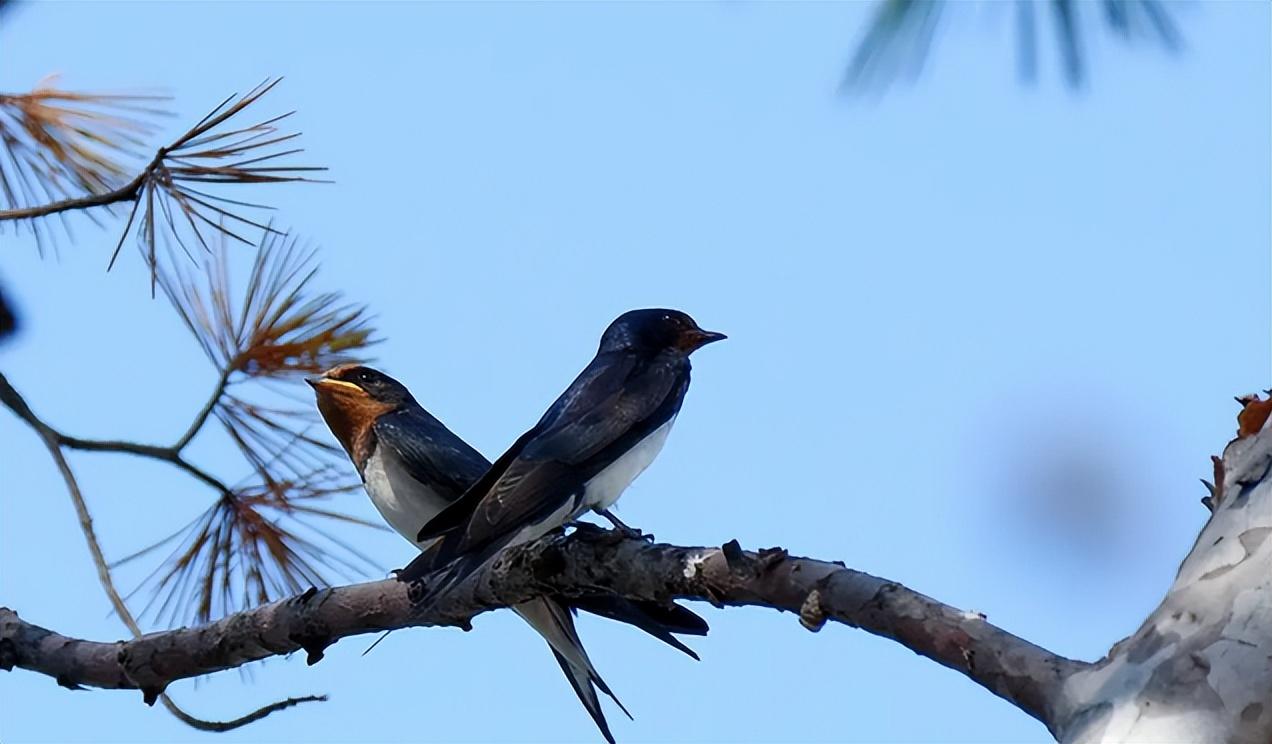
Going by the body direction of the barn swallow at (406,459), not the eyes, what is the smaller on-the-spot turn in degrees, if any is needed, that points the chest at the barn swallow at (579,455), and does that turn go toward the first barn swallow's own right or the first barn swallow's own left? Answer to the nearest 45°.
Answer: approximately 135° to the first barn swallow's own left

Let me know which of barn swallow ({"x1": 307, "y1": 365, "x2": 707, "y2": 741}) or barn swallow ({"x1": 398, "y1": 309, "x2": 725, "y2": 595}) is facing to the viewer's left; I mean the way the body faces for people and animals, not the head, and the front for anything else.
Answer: barn swallow ({"x1": 307, "y1": 365, "x2": 707, "y2": 741})

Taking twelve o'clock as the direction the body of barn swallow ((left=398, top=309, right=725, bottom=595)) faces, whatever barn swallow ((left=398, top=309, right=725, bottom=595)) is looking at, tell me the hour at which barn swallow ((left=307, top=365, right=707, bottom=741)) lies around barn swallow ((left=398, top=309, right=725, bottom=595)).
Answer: barn swallow ((left=307, top=365, right=707, bottom=741)) is roughly at 8 o'clock from barn swallow ((left=398, top=309, right=725, bottom=595)).

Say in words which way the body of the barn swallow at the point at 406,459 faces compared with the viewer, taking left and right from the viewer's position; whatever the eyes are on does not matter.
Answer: facing to the left of the viewer

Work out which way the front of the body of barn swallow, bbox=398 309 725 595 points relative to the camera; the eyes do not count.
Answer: to the viewer's right

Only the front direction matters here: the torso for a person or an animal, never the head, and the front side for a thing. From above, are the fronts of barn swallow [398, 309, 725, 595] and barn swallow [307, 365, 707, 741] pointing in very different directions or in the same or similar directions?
very different directions

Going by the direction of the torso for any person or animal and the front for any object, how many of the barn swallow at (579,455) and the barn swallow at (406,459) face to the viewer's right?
1
